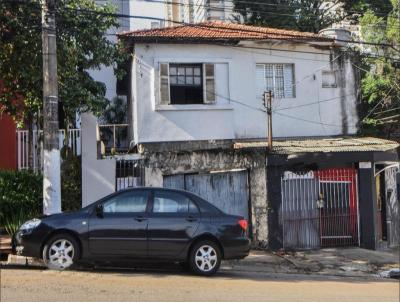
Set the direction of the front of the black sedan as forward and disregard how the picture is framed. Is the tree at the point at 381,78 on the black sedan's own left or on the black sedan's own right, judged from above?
on the black sedan's own right

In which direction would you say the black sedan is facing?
to the viewer's left

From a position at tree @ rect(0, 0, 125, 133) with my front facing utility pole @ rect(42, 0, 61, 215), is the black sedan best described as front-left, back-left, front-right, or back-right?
front-left

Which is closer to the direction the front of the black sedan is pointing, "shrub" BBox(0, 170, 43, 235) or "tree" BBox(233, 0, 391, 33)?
the shrub

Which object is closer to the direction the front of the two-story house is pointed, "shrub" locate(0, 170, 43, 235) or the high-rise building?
the shrub

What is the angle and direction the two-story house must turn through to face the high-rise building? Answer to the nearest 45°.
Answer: approximately 180°

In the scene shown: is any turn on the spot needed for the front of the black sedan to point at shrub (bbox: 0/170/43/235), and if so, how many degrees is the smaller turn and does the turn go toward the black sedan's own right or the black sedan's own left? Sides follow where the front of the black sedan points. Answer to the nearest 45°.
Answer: approximately 45° to the black sedan's own right

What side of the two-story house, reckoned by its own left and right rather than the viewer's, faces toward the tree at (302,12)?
back

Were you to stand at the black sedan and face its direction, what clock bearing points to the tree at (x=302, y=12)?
The tree is roughly at 4 o'clock from the black sedan.

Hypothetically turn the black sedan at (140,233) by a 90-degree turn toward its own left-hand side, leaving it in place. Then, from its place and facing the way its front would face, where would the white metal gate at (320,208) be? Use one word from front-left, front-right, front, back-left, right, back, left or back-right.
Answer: back-left

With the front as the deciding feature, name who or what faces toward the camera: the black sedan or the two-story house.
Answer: the two-story house

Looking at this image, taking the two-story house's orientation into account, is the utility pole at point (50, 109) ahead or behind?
ahead

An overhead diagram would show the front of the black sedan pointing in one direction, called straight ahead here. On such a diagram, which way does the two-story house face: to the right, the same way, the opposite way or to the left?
to the left

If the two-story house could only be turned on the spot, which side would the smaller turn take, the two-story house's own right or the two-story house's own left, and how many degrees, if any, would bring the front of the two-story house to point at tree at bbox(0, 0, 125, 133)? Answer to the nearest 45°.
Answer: approximately 45° to the two-story house's own right

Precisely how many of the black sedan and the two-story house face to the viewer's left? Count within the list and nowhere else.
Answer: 1

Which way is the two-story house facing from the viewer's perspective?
toward the camera
